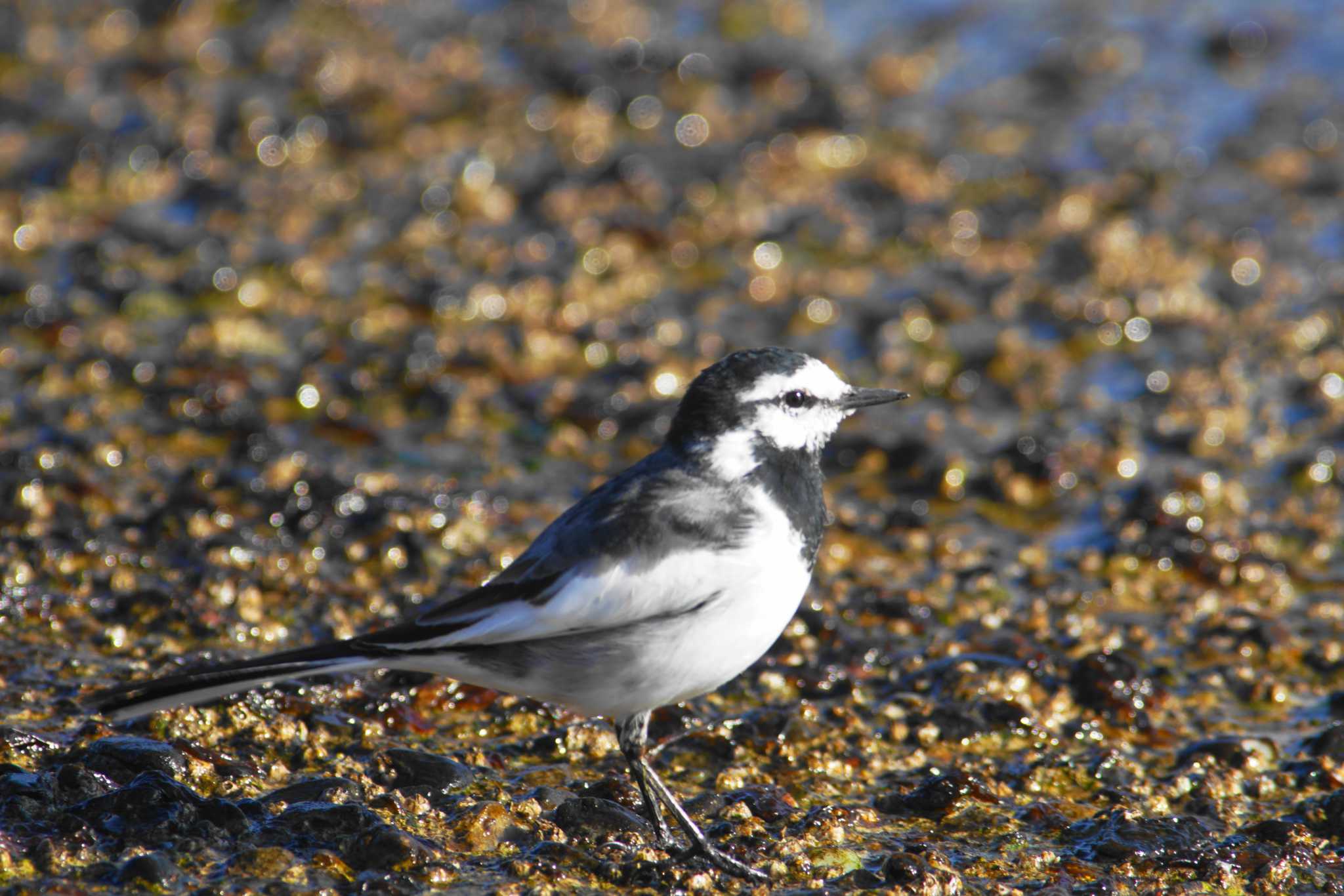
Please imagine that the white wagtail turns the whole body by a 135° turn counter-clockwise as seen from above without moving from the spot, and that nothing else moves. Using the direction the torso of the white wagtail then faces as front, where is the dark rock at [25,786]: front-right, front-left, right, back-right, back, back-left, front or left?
front-left

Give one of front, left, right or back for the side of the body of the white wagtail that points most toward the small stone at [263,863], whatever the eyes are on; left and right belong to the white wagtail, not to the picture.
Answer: back

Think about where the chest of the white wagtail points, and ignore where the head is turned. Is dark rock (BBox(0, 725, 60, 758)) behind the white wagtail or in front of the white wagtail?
behind

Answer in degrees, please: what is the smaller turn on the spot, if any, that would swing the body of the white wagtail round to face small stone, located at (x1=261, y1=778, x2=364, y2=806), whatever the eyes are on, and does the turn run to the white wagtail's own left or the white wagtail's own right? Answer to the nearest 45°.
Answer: approximately 180°

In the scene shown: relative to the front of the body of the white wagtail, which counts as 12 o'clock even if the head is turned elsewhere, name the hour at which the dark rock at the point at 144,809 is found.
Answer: The dark rock is roughly at 6 o'clock from the white wagtail.

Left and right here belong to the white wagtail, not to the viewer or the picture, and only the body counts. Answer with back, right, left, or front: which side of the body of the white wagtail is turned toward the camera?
right

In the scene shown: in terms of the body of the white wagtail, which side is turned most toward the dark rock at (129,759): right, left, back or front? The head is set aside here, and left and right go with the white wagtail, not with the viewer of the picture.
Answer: back

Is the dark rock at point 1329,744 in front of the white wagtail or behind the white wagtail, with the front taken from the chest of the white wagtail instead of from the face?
in front
